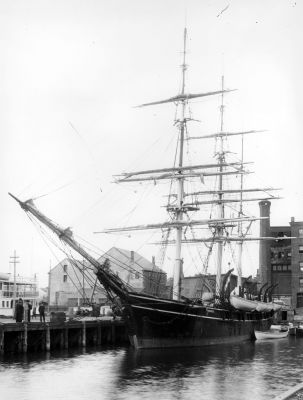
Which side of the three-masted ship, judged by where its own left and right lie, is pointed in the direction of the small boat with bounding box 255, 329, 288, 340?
back
